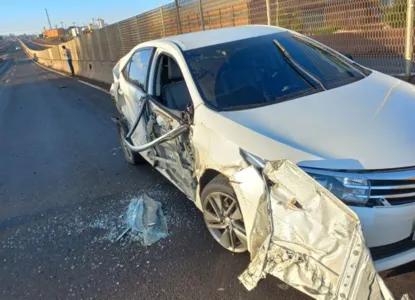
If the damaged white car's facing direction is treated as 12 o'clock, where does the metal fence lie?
The metal fence is roughly at 8 o'clock from the damaged white car.

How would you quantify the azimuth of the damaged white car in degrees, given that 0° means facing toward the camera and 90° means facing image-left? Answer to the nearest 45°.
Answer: approximately 315°
